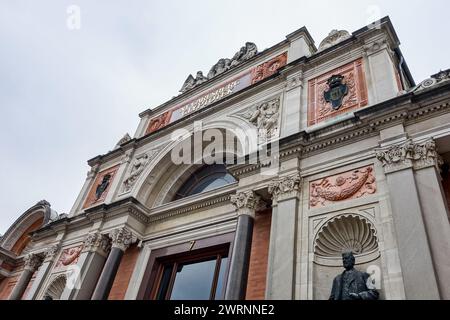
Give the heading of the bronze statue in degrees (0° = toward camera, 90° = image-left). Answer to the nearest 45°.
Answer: approximately 45°

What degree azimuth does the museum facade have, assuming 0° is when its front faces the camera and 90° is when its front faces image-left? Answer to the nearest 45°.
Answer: approximately 45°
